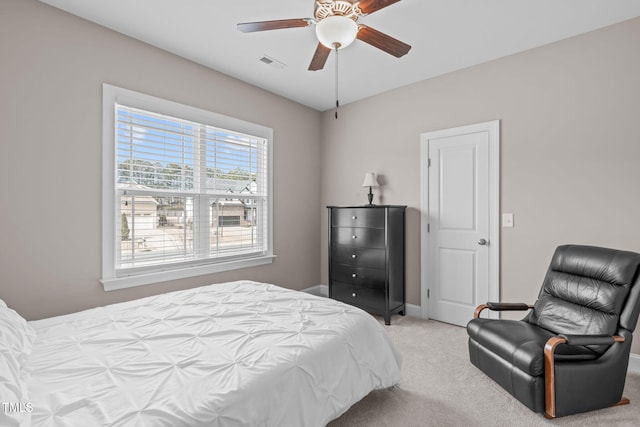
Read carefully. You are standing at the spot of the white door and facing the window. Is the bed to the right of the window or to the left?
left

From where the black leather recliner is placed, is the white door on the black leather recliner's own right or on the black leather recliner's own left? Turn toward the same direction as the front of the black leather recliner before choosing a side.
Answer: on the black leather recliner's own right

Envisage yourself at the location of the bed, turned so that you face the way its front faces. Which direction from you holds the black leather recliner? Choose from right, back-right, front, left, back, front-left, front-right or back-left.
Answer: front-right

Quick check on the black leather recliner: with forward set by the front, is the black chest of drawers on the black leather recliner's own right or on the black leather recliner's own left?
on the black leather recliner's own right

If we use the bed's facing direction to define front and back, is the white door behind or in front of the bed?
in front

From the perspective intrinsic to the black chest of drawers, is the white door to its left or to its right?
on its left

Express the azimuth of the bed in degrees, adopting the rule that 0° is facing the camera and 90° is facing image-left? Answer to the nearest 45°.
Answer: approximately 225°

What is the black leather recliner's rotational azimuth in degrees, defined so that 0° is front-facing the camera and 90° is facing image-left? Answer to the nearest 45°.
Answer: approximately 45°

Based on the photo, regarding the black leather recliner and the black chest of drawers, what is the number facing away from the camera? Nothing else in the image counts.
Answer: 0

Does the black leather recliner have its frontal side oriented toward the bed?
yes

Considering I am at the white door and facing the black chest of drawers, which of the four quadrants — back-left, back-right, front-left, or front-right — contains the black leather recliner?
back-left

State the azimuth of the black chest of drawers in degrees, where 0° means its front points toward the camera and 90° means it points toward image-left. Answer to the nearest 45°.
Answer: approximately 45°

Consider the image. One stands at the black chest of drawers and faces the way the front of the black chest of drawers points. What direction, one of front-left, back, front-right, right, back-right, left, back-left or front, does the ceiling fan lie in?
front-left
